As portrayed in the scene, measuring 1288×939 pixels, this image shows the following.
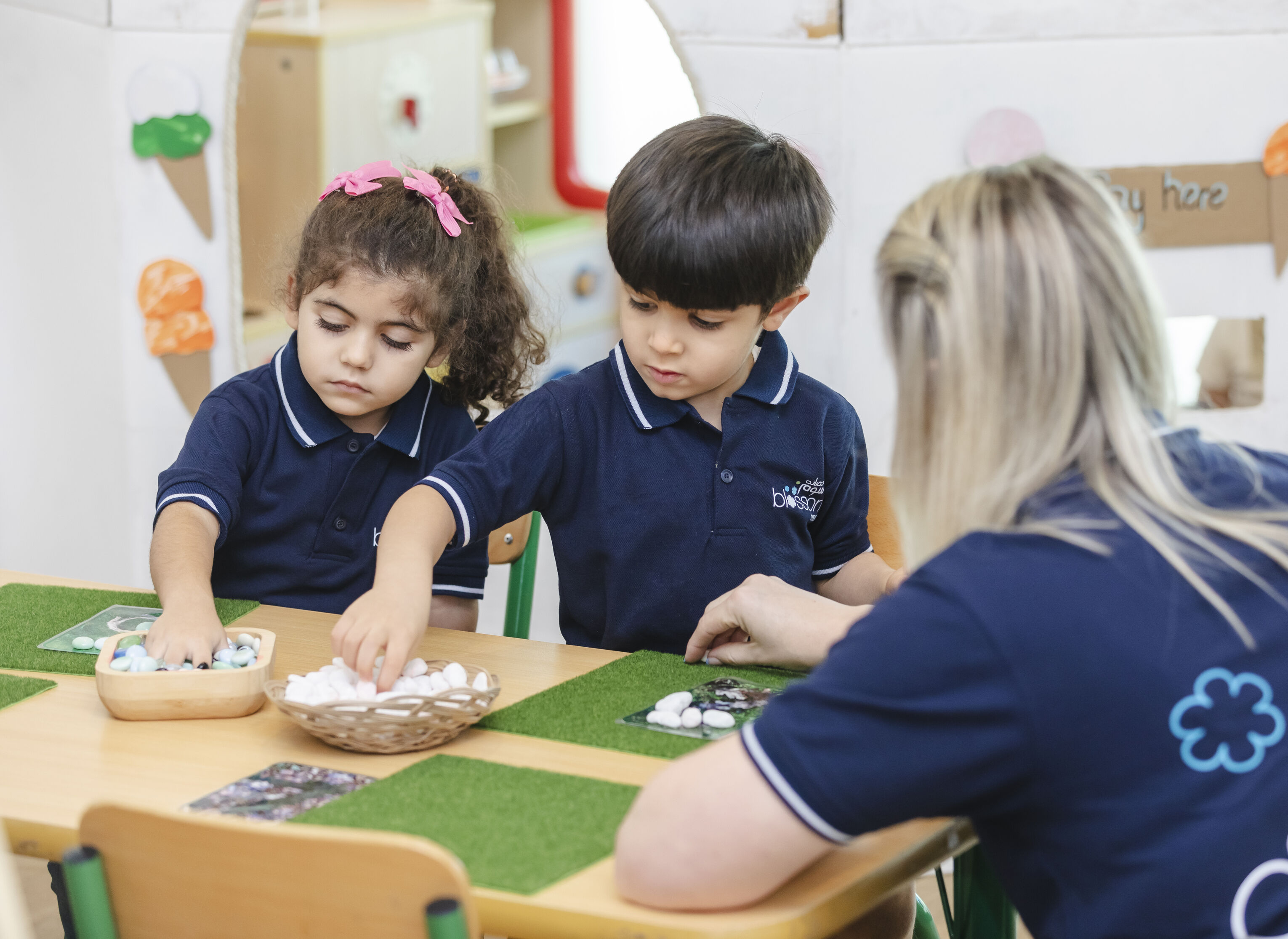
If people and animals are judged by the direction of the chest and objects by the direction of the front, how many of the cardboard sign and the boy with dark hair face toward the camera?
2

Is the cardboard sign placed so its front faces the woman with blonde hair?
yes

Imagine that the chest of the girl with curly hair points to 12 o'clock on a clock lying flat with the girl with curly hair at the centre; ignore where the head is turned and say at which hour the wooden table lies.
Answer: The wooden table is roughly at 12 o'clock from the girl with curly hair.

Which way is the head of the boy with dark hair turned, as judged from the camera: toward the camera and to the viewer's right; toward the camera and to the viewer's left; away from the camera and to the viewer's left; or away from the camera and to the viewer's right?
toward the camera and to the viewer's left

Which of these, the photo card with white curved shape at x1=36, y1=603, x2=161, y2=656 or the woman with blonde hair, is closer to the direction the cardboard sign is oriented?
the woman with blonde hair

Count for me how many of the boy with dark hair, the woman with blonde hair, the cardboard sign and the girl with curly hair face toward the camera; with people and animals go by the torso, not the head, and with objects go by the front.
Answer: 3

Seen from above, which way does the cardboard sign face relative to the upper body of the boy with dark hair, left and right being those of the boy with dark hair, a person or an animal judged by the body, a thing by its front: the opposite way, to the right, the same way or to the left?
the same way

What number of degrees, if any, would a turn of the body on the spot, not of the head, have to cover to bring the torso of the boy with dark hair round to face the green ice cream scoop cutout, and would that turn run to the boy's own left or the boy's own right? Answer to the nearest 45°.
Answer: approximately 135° to the boy's own right

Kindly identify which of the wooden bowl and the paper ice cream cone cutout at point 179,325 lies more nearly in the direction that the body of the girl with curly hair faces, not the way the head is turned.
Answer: the wooden bowl

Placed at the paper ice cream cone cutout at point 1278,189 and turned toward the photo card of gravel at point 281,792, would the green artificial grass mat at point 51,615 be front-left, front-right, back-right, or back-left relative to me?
front-right

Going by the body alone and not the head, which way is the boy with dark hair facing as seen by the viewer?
toward the camera

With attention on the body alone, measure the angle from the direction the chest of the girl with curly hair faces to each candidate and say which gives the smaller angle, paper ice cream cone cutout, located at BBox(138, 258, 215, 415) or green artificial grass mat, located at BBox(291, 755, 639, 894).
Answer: the green artificial grass mat

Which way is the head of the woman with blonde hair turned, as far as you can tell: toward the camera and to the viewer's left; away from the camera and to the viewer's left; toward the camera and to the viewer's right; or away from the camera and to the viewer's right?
away from the camera and to the viewer's left

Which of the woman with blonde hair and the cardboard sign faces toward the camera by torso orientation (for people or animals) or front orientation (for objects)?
the cardboard sign

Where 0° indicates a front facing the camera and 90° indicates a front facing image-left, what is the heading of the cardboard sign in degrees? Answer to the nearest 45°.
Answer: approximately 0°

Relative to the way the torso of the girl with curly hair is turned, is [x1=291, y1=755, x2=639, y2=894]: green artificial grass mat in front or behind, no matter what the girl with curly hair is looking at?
in front

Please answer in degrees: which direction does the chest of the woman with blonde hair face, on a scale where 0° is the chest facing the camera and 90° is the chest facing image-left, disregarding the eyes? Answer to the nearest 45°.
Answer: approximately 135°

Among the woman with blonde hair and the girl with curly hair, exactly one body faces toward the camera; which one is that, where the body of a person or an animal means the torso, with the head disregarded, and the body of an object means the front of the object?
the girl with curly hair

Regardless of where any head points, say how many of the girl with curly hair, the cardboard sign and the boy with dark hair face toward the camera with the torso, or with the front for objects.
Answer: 3
